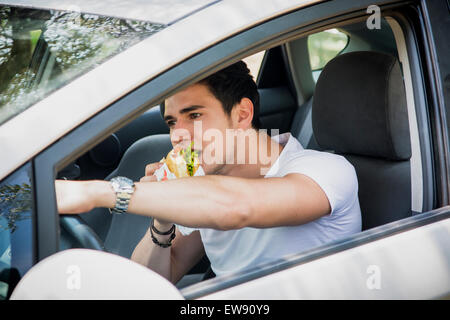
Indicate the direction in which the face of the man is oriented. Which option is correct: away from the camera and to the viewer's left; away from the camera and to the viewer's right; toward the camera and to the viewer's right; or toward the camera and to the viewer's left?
toward the camera and to the viewer's left

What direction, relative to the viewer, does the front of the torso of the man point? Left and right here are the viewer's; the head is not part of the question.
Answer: facing the viewer and to the left of the viewer
